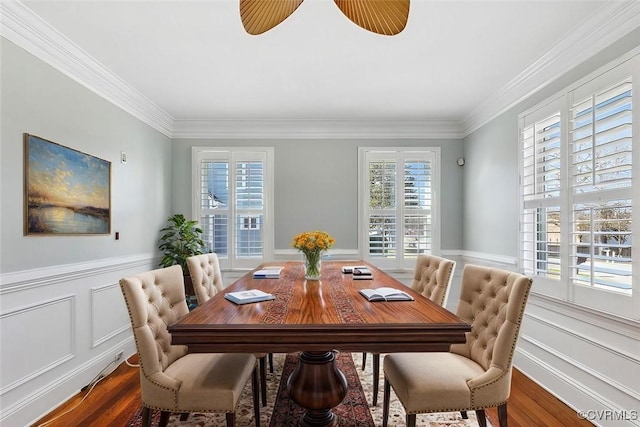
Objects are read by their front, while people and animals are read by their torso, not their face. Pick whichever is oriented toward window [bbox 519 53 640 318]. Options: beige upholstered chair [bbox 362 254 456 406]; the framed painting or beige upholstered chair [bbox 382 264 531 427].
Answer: the framed painting

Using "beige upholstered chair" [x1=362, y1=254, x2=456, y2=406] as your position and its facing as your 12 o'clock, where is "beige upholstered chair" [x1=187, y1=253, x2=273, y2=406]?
"beige upholstered chair" [x1=187, y1=253, x2=273, y2=406] is roughly at 1 o'clock from "beige upholstered chair" [x1=362, y1=254, x2=456, y2=406].

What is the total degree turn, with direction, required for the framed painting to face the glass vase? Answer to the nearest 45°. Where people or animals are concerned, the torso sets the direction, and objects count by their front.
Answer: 0° — it already faces it

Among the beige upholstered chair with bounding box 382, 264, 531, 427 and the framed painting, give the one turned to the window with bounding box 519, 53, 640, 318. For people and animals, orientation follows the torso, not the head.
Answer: the framed painting

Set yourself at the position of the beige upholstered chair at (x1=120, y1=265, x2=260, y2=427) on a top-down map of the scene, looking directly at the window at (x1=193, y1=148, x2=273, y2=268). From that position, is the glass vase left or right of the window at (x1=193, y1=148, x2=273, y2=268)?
right

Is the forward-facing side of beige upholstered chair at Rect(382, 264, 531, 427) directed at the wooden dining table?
yes

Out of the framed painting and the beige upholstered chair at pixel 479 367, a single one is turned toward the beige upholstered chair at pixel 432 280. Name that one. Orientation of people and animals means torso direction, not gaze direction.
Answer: the framed painting

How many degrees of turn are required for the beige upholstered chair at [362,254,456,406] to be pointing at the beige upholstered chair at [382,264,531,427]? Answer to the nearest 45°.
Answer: approximately 45° to its left

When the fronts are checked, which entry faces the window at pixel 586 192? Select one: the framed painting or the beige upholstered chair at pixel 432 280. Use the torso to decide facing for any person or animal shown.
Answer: the framed painting

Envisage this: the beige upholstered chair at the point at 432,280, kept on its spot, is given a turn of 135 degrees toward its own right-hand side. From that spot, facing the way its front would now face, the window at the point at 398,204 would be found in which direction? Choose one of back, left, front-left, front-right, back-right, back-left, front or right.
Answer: front
